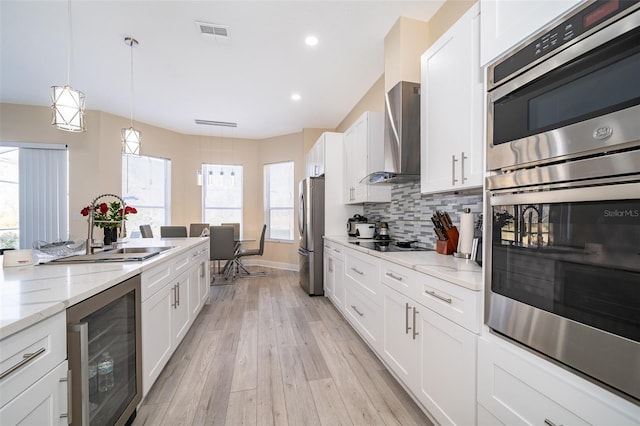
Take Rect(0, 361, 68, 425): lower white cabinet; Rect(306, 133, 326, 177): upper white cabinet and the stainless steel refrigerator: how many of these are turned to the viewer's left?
2

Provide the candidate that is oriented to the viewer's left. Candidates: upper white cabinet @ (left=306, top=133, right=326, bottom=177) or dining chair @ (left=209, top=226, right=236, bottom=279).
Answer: the upper white cabinet

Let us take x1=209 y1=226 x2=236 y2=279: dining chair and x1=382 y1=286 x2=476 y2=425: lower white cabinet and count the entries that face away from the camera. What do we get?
1

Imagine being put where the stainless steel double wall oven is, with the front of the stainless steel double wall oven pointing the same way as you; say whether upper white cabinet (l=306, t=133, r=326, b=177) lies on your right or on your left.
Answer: on your right

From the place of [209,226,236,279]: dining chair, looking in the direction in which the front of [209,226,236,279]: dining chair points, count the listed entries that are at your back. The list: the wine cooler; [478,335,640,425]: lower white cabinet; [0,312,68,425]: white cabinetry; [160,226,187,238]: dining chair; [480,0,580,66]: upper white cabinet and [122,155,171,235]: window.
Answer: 4

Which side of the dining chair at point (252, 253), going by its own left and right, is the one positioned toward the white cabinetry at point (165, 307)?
left

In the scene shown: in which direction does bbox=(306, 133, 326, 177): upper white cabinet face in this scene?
to the viewer's left

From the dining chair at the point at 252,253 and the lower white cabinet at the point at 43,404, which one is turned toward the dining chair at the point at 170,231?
the dining chair at the point at 252,253

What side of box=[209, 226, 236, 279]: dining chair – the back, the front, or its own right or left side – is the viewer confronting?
back

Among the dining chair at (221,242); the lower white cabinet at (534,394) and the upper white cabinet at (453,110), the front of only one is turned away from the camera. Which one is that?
the dining chair

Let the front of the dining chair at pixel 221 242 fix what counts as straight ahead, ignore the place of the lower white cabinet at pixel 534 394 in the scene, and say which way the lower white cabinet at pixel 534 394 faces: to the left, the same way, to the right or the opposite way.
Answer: to the left

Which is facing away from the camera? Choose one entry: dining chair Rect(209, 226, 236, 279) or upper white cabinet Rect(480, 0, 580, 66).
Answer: the dining chair

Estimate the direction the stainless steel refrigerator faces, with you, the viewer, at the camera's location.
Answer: facing to the left of the viewer

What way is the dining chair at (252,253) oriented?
to the viewer's left
